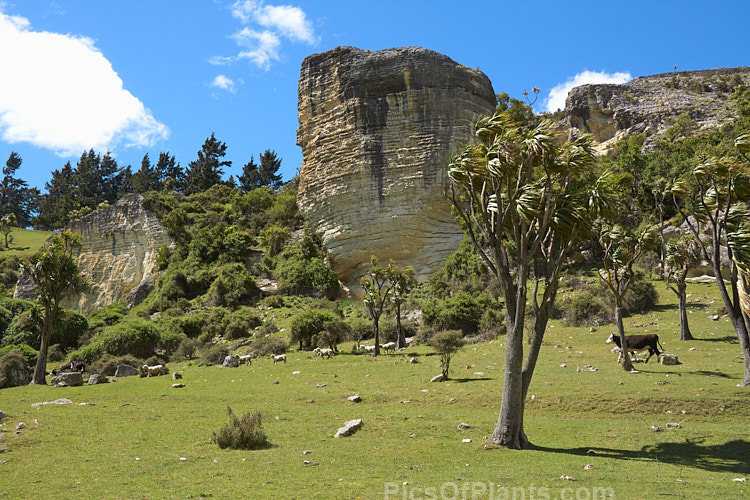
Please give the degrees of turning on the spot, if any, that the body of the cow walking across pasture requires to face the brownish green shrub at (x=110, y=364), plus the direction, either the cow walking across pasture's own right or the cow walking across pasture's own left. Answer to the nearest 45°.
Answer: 0° — it already faces it

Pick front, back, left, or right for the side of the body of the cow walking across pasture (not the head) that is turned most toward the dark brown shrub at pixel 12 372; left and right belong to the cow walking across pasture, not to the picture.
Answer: front

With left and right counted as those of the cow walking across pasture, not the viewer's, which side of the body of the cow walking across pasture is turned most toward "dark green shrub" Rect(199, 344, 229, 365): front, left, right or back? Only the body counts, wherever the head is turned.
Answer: front

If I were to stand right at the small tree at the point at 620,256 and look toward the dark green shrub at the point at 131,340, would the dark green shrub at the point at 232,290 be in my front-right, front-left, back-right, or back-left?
front-right

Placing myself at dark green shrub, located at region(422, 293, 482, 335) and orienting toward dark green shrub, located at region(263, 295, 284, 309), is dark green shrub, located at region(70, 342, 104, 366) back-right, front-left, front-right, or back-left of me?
front-left

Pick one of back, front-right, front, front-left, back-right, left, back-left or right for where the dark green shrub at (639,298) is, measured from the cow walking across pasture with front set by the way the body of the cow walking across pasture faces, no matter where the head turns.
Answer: right

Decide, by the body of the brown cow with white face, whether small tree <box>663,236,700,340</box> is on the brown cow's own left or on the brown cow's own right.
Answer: on the brown cow's own right

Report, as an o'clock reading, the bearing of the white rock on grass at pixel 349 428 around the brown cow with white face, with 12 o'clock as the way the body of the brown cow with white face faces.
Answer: The white rock on grass is roughly at 10 o'clock from the brown cow with white face.

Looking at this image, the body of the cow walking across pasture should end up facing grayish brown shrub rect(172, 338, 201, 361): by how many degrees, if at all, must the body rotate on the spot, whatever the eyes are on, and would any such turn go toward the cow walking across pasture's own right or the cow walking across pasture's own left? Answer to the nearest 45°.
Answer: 0° — it already faces it

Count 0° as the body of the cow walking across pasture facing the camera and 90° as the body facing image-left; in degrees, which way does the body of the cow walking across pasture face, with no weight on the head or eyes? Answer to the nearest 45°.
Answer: approximately 90°
